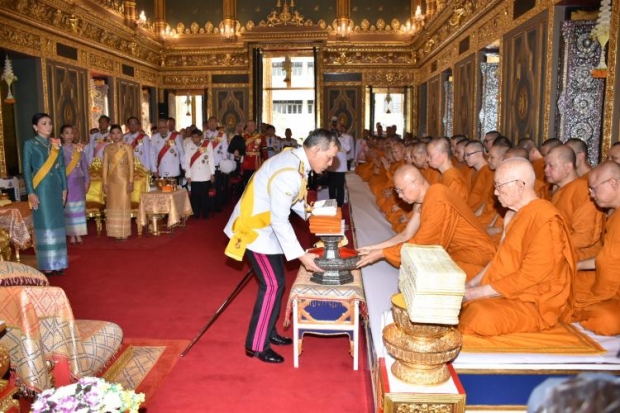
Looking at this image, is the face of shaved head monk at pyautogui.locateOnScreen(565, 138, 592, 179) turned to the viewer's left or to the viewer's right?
to the viewer's left

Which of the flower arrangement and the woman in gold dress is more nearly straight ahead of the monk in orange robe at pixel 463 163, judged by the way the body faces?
the woman in gold dress

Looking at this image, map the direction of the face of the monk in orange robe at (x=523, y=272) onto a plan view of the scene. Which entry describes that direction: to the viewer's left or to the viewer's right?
to the viewer's left

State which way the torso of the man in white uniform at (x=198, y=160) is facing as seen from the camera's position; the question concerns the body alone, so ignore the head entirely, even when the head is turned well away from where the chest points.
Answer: toward the camera

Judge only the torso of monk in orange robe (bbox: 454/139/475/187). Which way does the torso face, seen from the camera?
to the viewer's left

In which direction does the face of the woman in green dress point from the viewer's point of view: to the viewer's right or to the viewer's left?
to the viewer's right

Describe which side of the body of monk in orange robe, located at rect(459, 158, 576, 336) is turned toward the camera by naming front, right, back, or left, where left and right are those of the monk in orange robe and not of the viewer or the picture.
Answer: left

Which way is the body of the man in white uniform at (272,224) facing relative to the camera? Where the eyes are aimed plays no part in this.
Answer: to the viewer's right

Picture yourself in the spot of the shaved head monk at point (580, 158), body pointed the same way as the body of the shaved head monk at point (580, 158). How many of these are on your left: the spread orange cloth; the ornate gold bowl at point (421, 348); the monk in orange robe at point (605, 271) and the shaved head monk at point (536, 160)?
3

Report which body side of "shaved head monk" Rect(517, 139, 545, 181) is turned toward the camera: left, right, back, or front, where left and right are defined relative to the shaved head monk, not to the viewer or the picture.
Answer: left

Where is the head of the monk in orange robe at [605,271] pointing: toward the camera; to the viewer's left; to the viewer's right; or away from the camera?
to the viewer's left

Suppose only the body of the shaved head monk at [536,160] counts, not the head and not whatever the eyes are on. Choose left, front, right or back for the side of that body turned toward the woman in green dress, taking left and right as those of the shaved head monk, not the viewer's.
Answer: front

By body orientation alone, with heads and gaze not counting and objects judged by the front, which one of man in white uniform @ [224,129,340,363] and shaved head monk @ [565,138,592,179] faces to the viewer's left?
the shaved head monk

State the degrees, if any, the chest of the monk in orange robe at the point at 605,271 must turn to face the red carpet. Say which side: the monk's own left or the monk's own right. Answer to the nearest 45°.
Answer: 0° — they already face it

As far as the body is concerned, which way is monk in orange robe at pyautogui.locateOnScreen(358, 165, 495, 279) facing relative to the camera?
to the viewer's left
